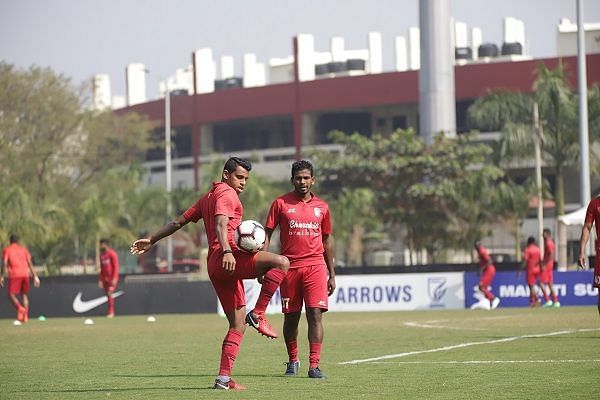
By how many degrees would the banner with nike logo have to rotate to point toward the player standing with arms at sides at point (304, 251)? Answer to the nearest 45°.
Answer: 0° — it already faces them

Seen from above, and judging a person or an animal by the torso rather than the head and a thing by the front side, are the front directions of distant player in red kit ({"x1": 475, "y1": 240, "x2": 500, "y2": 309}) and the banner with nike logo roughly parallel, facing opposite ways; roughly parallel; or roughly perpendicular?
roughly perpendicular

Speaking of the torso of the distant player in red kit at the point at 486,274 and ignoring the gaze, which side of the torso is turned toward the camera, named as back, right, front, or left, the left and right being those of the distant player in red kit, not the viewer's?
left

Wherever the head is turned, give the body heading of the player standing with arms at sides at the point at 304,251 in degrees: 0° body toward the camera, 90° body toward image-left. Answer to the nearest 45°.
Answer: approximately 0°

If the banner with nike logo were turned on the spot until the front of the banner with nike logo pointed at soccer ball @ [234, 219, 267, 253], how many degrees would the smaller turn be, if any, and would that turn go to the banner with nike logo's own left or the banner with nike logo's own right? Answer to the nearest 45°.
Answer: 0° — it already faces it
